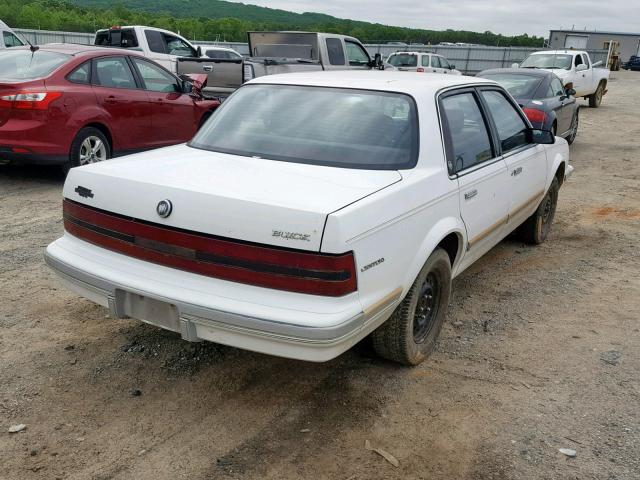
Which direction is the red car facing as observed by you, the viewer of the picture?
facing away from the viewer and to the right of the viewer

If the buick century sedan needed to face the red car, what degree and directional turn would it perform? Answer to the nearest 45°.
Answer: approximately 90° to its left

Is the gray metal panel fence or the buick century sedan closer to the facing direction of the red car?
the gray metal panel fence

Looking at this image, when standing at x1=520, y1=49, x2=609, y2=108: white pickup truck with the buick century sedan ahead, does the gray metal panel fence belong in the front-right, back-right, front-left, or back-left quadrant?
back-right

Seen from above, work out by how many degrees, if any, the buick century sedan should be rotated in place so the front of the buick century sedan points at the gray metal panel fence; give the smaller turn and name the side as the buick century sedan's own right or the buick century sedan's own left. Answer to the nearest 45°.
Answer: approximately 45° to the buick century sedan's own left

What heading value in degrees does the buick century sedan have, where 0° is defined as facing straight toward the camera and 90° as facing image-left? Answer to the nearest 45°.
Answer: approximately 225°

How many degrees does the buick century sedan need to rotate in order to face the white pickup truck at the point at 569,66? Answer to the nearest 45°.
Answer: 0° — it already faces it

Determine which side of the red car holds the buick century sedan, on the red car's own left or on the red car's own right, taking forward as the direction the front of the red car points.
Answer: on the red car's own right

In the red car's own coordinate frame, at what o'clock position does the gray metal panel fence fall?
The gray metal panel fence is roughly at 12 o'clock from the red car.

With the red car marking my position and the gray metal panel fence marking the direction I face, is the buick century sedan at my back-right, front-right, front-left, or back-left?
back-right
